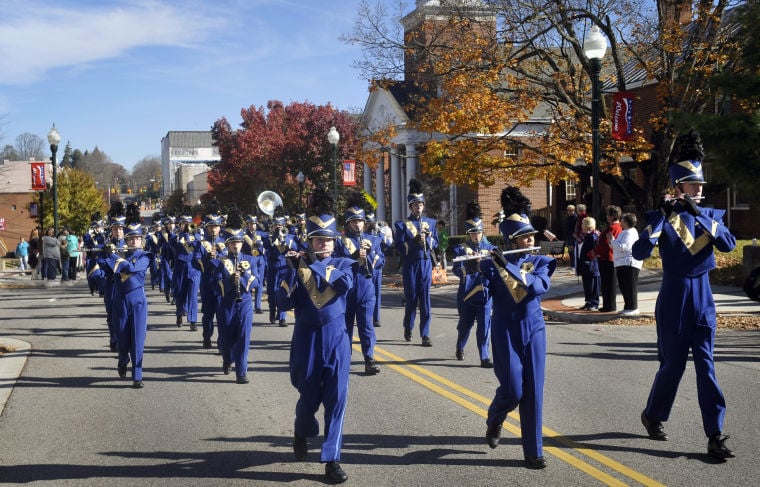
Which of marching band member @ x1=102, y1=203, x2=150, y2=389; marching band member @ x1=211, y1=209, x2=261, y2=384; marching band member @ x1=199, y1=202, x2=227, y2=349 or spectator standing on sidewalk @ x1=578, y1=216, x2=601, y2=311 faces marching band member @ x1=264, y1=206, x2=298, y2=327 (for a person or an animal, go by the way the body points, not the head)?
the spectator standing on sidewalk

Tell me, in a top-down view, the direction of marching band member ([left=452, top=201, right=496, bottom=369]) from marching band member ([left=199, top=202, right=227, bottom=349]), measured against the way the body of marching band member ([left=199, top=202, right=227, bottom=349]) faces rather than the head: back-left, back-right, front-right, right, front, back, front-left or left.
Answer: front-left

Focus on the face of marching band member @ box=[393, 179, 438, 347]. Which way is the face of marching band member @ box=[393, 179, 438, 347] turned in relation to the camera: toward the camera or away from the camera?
toward the camera

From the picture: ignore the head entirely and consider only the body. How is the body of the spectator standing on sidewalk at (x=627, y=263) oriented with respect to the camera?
to the viewer's left

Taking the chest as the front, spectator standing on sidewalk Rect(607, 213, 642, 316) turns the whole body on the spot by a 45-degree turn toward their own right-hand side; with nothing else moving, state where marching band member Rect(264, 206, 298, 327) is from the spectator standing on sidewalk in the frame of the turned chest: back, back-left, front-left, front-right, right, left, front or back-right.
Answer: front-left

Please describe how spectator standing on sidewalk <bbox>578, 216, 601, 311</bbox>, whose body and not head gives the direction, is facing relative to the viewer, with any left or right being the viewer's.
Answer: facing to the left of the viewer

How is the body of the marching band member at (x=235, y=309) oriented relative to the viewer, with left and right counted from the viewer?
facing the viewer

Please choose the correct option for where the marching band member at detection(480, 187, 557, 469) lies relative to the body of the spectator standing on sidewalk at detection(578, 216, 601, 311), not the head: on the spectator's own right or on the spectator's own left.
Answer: on the spectator's own left

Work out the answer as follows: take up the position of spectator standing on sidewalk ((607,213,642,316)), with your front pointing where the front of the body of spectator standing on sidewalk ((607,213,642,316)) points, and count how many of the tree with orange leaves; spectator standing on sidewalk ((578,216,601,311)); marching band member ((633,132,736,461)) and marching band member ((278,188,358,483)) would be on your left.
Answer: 2

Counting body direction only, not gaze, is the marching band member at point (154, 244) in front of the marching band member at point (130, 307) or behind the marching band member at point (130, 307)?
behind

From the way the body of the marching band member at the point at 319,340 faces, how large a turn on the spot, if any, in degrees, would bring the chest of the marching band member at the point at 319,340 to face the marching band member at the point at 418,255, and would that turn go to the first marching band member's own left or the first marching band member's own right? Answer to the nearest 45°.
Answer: approximately 180°

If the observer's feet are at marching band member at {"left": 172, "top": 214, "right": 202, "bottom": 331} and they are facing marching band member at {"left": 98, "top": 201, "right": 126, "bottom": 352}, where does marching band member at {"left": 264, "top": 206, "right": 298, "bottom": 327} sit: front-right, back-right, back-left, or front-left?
back-left

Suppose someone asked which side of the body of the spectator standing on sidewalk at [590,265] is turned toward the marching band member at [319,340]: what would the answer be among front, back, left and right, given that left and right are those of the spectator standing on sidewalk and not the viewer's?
left

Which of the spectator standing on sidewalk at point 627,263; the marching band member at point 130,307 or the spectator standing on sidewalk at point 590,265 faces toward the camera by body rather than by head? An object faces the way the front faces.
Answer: the marching band member

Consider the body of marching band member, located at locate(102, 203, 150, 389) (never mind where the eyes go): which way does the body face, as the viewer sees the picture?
toward the camera

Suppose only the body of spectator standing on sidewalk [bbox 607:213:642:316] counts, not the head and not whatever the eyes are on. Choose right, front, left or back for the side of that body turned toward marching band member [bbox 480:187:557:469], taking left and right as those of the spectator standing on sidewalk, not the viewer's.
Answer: left

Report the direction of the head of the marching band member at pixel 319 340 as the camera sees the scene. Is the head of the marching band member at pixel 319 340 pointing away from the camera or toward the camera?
toward the camera

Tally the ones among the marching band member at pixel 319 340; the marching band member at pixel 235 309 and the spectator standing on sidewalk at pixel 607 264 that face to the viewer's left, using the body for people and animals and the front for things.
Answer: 1

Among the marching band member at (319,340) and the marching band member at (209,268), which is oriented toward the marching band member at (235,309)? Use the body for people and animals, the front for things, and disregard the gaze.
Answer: the marching band member at (209,268)

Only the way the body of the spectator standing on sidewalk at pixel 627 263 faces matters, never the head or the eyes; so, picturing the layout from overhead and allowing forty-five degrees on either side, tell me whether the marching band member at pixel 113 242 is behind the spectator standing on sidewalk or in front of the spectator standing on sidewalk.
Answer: in front

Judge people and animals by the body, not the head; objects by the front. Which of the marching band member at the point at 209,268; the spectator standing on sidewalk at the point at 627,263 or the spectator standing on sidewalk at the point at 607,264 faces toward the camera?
the marching band member

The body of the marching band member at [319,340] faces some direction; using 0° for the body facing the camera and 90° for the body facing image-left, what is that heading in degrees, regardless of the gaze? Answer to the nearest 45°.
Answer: approximately 0°
